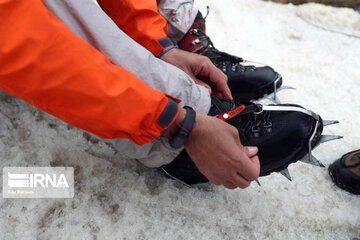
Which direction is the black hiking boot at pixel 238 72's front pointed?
to the viewer's right

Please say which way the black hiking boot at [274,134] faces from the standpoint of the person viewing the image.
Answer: facing to the right of the viewer

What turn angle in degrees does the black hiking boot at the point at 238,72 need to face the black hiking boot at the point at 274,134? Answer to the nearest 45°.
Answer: approximately 90° to its right

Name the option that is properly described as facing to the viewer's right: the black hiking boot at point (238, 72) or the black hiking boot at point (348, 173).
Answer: the black hiking boot at point (238, 72)

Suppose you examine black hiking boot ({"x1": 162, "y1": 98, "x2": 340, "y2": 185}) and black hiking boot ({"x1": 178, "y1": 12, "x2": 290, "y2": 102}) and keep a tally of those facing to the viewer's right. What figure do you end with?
2

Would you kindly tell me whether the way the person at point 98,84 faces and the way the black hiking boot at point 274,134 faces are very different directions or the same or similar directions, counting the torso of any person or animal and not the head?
same or similar directions

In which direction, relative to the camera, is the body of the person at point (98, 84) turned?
to the viewer's right

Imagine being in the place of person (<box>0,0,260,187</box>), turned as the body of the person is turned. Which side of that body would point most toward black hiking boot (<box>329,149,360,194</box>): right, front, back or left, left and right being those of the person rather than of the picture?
front

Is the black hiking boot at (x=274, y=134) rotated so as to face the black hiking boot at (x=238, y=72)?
no
